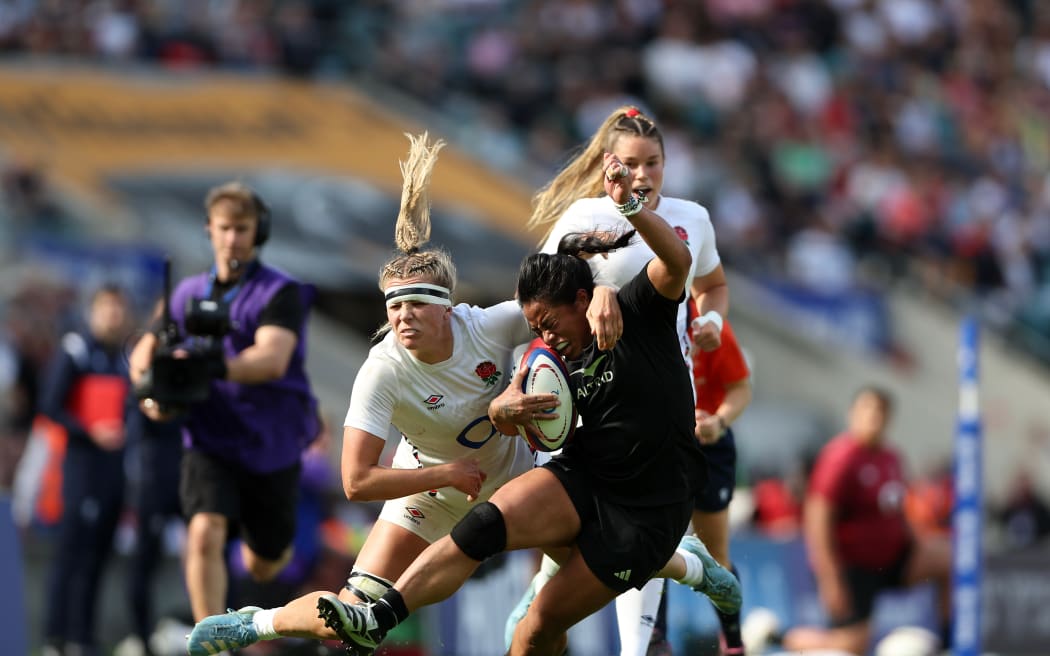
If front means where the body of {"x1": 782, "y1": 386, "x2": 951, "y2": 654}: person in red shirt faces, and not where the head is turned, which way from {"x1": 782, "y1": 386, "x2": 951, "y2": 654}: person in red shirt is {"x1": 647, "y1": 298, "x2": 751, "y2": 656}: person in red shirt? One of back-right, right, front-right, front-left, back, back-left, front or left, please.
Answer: front-right

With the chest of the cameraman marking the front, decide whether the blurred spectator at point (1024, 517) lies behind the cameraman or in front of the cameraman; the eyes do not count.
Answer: behind

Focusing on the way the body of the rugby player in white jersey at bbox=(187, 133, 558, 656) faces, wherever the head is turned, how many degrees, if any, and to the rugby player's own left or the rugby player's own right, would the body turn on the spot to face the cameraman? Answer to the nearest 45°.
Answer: approximately 135° to the rugby player's own right

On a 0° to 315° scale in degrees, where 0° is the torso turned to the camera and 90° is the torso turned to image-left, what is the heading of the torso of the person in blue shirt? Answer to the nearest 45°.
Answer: approximately 315°

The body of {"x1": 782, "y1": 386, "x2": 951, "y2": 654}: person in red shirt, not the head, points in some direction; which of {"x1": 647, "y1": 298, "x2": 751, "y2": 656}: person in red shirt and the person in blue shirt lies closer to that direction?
the person in red shirt
